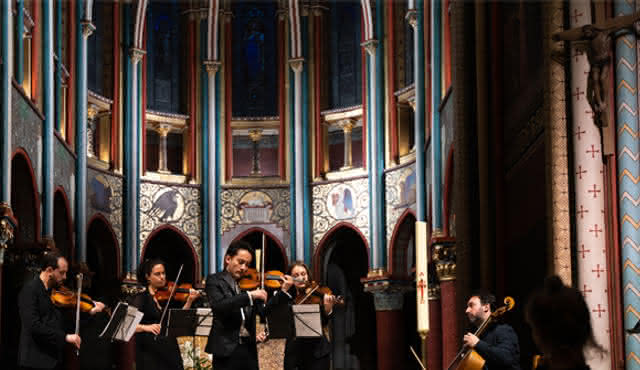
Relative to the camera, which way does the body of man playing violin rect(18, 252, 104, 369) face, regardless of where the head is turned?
to the viewer's right

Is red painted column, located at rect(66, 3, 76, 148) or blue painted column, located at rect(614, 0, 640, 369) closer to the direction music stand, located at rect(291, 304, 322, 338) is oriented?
the red painted column

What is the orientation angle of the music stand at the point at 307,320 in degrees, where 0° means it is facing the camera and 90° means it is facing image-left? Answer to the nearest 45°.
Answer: approximately 180°

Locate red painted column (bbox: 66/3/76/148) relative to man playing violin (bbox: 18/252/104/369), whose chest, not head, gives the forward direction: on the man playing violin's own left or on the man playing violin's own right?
on the man playing violin's own left

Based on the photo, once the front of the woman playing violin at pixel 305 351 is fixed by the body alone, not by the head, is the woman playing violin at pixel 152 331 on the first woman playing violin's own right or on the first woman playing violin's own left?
on the first woman playing violin's own right

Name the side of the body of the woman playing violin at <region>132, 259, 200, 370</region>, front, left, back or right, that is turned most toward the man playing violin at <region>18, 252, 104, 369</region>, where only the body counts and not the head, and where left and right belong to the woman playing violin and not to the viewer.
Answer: right

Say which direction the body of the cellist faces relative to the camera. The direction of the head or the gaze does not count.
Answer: to the viewer's left
